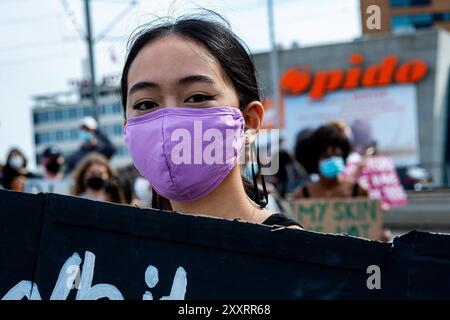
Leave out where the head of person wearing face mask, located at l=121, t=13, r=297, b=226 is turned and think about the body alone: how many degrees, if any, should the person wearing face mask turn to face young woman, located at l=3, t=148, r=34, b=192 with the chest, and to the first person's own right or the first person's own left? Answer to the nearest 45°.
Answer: approximately 135° to the first person's own right

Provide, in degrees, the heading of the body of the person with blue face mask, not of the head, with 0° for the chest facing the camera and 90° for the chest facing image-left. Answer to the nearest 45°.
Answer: approximately 0°

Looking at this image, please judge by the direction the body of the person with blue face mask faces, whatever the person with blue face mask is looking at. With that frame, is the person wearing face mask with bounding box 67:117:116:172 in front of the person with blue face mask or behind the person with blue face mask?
behind

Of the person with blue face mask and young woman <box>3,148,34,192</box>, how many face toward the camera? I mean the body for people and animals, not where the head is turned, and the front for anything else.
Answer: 2

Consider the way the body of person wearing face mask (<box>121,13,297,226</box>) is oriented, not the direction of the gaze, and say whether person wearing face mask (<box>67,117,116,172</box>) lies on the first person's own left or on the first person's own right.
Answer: on the first person's own right

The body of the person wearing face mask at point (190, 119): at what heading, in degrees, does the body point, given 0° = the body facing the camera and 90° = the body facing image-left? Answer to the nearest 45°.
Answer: approximately 45°

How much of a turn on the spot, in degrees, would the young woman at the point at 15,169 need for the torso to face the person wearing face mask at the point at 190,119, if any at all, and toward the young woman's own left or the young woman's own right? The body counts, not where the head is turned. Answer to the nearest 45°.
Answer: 0° — they already face them

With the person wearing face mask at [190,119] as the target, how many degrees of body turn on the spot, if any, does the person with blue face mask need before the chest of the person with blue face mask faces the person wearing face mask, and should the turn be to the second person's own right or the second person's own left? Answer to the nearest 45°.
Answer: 0° — they already face them
